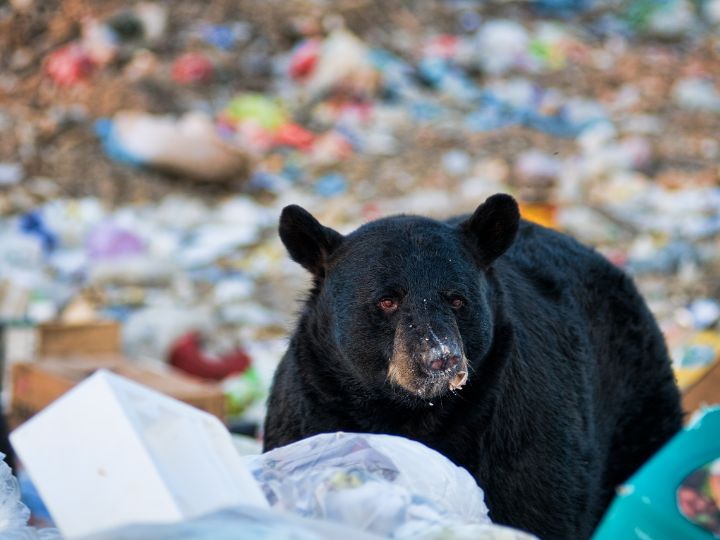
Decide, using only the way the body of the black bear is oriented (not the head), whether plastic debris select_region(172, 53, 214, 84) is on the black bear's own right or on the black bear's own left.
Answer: on the black bear's own right

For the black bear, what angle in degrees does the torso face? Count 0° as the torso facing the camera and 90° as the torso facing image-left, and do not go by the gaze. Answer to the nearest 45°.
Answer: approximately 45°

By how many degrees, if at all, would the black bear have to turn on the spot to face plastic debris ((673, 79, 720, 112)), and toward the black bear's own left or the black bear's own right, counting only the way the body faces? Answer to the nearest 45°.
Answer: approximately 135° to the black bear's own right

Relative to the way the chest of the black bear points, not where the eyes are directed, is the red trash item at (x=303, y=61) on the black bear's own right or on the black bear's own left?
on the black bear's own right

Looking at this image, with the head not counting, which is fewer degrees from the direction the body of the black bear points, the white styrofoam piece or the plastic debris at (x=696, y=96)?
the white styrofoam piece

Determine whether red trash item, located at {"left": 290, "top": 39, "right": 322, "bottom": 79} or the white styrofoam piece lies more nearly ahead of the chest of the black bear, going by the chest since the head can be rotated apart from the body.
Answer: the white styrofoam piece

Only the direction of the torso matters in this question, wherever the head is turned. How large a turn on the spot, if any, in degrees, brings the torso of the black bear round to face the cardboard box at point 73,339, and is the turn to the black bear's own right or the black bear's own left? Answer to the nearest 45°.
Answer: approximately 90° to the black bear's own right

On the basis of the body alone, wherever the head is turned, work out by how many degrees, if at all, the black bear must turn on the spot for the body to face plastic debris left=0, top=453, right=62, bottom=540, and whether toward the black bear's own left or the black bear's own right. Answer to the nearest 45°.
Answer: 0° — it already faces it

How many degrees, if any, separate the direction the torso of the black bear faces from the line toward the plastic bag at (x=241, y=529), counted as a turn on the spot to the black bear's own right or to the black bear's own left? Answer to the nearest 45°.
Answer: approximately 45° to the black bear's own left
